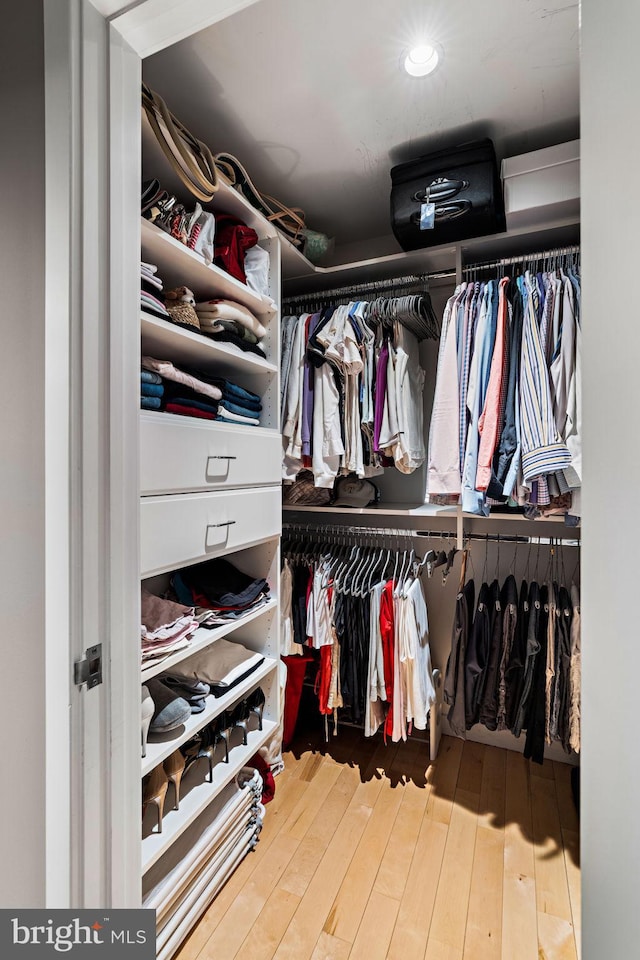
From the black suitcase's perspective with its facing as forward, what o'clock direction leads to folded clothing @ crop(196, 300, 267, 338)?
The folded clothing is roughly at 2 o'clock from the black suitcase.

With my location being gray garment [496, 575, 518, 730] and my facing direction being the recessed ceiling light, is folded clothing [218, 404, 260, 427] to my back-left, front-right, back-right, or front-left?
front-right

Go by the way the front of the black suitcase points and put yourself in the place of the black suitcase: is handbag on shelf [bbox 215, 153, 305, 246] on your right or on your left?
on your right

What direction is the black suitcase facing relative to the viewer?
toward the camera

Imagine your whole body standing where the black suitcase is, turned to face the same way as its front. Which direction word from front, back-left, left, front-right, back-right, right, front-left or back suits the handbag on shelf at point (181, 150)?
front-right

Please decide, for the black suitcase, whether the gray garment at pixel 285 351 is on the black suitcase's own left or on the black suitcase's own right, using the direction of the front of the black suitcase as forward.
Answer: on the black suitcase's own right
